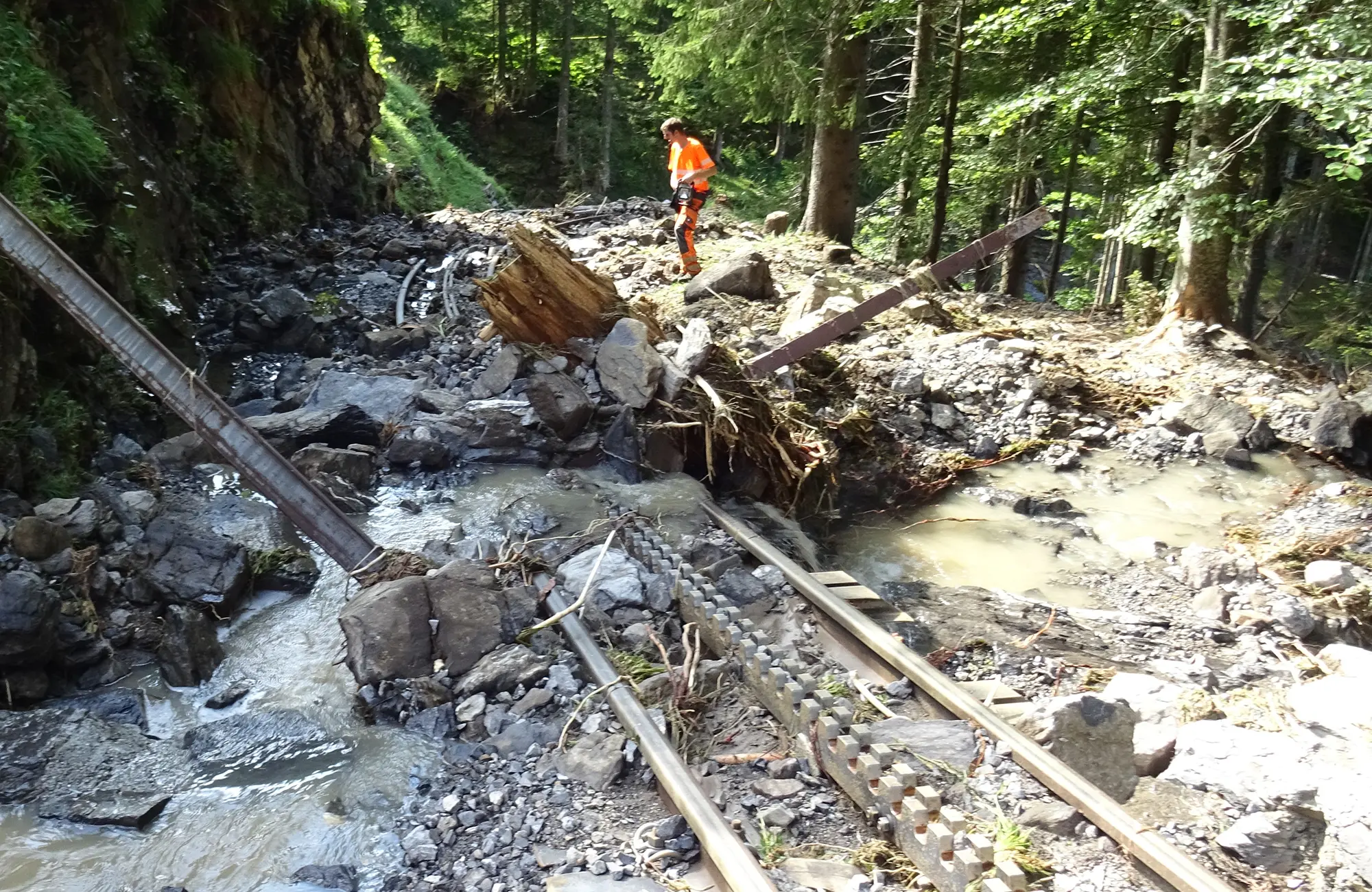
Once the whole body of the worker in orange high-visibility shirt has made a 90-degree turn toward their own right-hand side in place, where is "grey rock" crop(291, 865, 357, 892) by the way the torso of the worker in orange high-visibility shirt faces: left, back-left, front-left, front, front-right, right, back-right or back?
back-left

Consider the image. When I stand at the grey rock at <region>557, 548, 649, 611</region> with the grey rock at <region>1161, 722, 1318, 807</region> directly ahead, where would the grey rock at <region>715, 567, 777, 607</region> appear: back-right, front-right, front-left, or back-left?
front-left

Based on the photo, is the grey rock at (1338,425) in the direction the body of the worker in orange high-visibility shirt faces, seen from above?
no

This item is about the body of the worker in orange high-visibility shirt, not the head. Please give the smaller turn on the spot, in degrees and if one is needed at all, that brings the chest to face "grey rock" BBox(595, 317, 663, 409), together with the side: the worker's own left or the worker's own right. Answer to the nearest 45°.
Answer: approximately 45° to the worker's own left

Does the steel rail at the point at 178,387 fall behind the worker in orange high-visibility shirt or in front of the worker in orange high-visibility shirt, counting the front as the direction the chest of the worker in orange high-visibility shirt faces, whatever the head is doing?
in front

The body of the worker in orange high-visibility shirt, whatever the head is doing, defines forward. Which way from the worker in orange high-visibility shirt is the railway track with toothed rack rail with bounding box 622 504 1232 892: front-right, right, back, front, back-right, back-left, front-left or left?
front-left

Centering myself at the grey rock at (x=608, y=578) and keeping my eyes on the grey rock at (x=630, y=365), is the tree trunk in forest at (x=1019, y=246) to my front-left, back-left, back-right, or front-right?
front-right

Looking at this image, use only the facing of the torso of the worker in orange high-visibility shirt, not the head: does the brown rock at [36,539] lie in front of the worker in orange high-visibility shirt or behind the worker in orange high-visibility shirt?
in front

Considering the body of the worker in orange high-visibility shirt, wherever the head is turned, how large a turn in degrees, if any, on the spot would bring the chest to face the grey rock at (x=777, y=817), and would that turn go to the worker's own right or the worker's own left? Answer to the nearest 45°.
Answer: approximately 45° to the worker's own left

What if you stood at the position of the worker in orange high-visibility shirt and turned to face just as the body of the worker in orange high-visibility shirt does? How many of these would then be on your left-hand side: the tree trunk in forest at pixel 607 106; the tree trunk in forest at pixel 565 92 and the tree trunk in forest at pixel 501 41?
0

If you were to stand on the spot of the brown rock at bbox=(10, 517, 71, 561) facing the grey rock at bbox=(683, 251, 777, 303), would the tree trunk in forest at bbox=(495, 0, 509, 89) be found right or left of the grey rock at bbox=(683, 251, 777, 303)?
left
